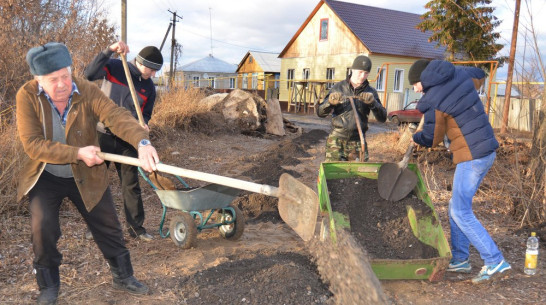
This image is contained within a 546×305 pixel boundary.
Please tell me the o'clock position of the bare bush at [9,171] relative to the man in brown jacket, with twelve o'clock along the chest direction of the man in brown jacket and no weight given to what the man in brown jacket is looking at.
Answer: The bare bush is roughly at 7 o'clock from the man in brown jacket.

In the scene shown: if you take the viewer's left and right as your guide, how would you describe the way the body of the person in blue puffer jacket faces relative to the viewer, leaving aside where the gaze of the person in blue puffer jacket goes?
facing to the left of the viewer

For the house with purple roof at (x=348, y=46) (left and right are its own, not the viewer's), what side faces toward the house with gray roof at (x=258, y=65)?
right

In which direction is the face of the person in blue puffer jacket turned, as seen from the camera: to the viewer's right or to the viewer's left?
to the viewer's left

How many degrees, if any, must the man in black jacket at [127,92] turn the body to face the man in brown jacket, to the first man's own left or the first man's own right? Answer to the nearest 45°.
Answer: approximately 45° to the first man's own right

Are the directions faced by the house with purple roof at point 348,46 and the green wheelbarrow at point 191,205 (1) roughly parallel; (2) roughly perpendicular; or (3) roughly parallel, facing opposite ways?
roughly perpendicular
